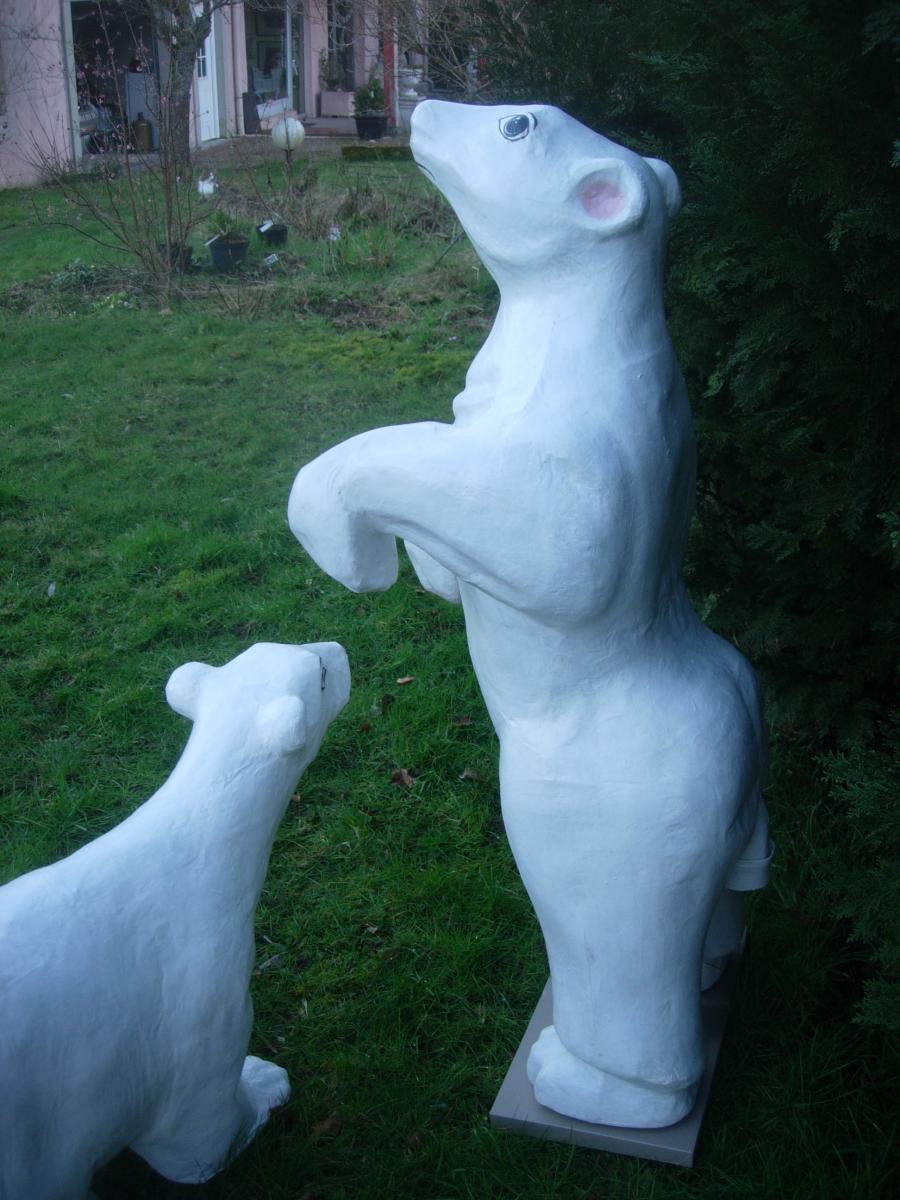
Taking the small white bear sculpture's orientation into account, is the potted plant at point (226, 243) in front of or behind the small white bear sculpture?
in front

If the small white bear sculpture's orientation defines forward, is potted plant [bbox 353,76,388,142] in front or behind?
in front

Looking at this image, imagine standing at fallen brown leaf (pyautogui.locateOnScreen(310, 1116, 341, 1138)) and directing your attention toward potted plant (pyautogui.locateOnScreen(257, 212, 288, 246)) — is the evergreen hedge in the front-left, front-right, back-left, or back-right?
front-right

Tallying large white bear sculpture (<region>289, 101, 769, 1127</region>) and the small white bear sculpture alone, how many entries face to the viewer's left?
1

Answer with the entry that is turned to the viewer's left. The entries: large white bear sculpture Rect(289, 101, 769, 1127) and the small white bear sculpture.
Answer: the large white bear sculpture

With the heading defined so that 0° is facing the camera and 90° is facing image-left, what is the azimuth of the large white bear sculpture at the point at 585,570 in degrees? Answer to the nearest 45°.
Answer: approximately 90°

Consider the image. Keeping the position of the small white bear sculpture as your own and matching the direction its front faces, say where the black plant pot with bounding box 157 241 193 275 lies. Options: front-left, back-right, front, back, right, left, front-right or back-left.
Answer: front-left

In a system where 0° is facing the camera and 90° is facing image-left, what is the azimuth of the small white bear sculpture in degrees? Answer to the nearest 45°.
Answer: approximately 225°

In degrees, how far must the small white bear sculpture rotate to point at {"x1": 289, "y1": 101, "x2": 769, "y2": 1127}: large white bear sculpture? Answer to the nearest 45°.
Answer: approximately 45° to its right
